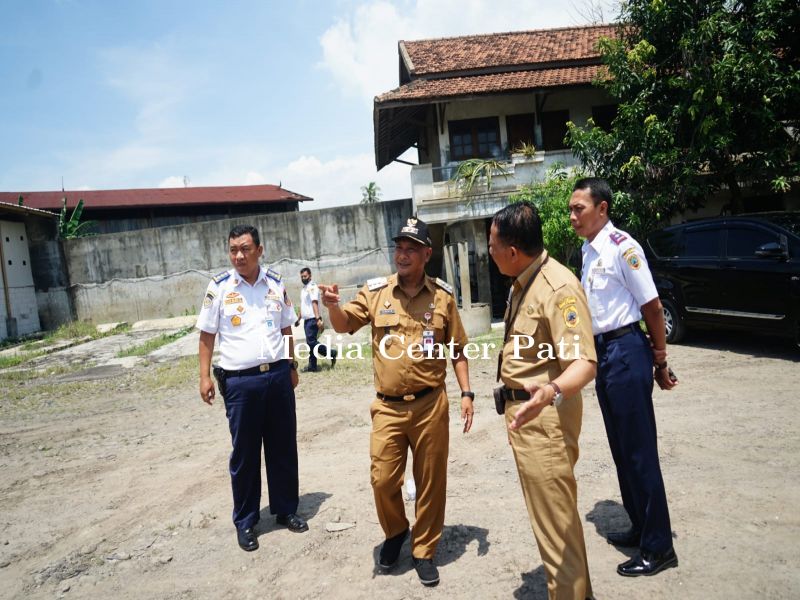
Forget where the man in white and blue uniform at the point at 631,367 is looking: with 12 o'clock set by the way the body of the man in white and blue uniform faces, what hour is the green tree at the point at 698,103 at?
The green tree is roughly at 5 o'clock from the man in white and blue uniform.

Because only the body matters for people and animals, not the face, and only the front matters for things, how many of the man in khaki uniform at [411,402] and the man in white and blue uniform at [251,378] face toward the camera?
2

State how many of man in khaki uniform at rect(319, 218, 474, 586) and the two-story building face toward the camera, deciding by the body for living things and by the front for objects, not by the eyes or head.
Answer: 2

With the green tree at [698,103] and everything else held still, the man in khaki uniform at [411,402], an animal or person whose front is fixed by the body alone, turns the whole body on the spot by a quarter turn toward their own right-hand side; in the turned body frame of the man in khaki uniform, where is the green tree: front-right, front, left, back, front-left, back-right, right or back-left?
back-right

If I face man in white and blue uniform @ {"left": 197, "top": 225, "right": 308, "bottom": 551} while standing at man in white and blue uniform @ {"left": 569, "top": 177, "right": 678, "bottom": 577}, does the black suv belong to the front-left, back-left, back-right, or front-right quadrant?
back-right

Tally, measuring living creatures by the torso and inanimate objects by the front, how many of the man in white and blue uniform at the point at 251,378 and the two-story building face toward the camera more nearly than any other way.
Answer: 2

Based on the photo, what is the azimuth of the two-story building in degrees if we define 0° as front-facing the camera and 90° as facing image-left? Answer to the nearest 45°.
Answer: approximately 0°

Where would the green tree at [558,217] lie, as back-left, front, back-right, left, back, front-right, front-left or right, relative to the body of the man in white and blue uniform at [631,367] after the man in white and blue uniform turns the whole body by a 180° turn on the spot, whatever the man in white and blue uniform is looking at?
front-left

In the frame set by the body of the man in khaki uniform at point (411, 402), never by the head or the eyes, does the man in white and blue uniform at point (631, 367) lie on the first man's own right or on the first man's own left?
on the first man's own left
